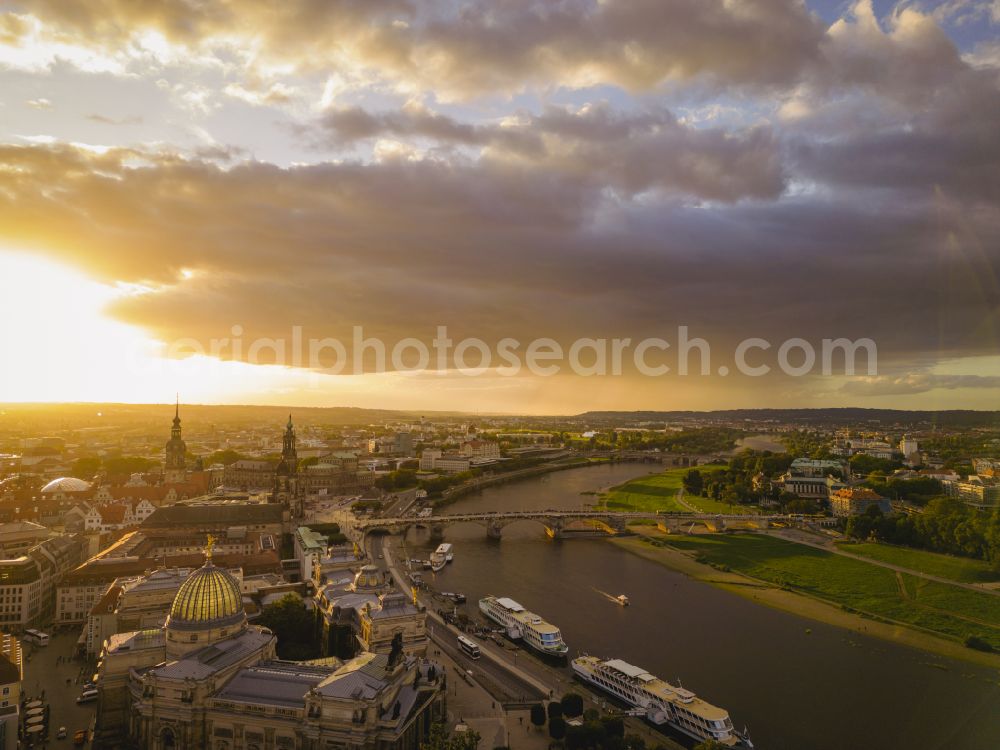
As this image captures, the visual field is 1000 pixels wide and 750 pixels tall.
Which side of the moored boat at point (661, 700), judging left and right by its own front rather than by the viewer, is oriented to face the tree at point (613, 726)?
right

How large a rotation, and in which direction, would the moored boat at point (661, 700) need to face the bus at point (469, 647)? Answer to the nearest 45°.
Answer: approximately 135° to its right

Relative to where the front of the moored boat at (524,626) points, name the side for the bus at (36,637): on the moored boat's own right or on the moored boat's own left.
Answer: on the moored boat's own right

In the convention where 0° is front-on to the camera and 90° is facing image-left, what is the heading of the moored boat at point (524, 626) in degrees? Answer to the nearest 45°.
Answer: approximately 315°

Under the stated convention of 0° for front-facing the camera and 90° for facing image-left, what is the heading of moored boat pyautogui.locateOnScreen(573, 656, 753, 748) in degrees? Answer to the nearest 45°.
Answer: approximately 315°

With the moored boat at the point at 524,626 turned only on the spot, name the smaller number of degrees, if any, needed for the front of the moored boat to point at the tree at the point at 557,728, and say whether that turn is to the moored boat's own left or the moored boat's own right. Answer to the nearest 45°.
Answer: approximately 45° to the moored boat's own right

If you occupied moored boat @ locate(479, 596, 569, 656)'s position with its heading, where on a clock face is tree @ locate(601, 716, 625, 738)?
The tree is roughly at 1 o'clock from the moored boat.

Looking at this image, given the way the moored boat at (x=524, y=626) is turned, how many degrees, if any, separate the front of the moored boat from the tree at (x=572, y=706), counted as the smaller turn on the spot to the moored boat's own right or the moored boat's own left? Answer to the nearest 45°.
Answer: approximately 45° to the moored boat's own right

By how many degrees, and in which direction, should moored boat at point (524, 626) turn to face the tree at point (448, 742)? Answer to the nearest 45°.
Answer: approximately 45° to its right
